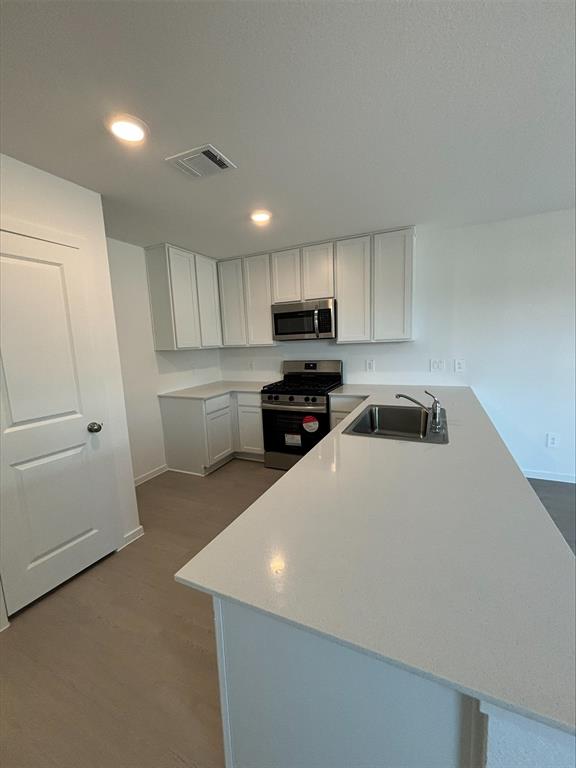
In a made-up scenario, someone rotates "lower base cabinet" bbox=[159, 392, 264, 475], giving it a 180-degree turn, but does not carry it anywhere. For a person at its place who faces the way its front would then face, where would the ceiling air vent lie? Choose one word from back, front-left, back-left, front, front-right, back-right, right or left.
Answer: back-left

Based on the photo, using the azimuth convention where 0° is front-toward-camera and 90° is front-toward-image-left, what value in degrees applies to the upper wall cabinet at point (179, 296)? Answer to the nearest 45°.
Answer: approximately 315°

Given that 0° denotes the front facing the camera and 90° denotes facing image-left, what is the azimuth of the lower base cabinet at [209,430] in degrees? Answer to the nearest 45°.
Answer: approximately 315°

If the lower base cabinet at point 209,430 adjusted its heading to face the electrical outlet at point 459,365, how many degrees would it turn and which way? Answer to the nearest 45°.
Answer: approximately 45° to its left

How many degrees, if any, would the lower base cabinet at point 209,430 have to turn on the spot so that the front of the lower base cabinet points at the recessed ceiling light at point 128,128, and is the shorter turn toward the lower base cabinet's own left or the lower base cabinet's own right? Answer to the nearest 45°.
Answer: approximately 45° to the lower base cabinet's own right

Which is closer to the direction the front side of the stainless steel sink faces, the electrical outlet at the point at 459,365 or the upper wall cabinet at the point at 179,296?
the upper wall cabinet

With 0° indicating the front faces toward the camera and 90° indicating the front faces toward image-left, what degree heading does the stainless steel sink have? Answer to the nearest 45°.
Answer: approximately 90°
